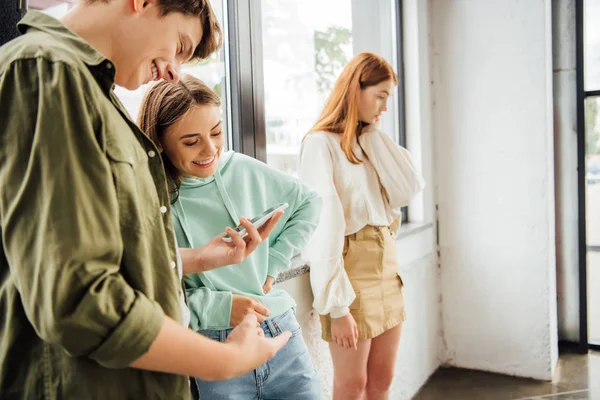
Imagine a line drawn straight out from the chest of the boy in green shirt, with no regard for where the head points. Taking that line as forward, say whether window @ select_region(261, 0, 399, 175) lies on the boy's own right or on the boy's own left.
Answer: on the boy's own left

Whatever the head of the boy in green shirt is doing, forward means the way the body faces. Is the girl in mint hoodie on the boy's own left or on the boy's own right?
on the boy's own left

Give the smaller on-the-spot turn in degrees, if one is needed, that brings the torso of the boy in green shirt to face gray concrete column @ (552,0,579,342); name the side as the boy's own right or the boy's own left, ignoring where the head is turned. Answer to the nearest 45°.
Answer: approximately 45° to the boy's own left

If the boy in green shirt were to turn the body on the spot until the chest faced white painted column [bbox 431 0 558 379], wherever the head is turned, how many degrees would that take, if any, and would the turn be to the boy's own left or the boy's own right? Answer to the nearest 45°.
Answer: approximately 45° to the boy's own left

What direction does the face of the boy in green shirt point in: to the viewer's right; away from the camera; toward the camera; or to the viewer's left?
to the viewer's right

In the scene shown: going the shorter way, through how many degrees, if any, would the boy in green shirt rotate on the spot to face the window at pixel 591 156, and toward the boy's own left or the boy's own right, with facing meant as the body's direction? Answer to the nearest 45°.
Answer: approximately 45° to the boy's own left

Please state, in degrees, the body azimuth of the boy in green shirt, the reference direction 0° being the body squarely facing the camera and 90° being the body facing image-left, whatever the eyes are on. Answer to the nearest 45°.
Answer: approximately 270°
